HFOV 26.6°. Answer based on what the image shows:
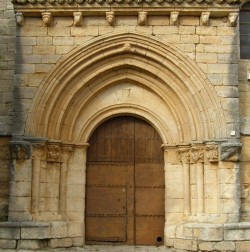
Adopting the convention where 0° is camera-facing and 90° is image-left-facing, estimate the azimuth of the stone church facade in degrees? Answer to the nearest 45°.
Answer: approximately 0°
